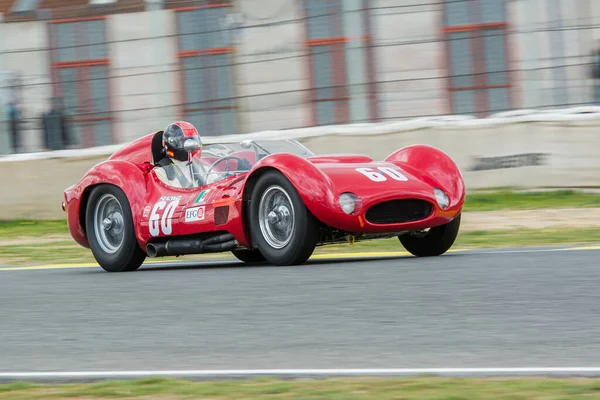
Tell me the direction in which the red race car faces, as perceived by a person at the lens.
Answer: facing the viewer and to the right of the viewer

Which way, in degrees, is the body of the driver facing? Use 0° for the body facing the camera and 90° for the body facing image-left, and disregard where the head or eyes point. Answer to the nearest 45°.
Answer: approximately 315°

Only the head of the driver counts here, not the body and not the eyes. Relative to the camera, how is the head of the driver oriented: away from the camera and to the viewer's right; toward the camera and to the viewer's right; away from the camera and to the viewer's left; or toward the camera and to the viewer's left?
toward the camera and to the viewer's right
